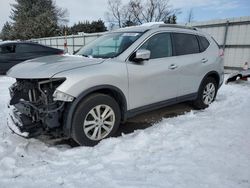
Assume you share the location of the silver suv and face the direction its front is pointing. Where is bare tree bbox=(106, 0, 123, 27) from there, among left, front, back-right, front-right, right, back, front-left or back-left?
back-right

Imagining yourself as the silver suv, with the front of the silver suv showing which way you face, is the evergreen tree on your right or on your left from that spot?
on your right

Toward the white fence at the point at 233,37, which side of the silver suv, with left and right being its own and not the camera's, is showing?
back

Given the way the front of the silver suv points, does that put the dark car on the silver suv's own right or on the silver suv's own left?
on the silver suv's own right

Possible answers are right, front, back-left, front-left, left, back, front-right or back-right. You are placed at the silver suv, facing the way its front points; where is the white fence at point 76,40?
back-right

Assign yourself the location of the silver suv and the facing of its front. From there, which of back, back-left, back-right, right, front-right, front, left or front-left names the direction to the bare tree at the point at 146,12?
back-right

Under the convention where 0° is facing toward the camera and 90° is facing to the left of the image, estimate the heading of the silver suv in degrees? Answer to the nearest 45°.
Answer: approximately 45°
